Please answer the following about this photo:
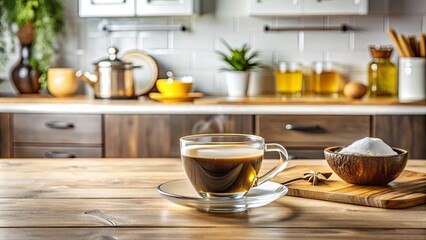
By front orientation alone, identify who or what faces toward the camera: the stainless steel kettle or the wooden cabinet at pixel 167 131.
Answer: the wooden cabinet

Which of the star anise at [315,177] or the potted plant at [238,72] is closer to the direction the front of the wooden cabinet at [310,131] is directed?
the star anise

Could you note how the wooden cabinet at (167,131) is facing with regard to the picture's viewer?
facing the viewer

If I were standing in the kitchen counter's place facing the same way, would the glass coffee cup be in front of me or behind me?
in front

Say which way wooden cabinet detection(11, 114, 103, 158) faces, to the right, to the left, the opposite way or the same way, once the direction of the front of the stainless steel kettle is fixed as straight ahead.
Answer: to the left

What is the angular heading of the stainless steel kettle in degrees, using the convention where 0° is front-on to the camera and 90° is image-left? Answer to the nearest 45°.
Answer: approximately 90°

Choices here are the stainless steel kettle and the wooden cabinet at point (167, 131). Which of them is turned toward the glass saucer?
the wooden cabinet

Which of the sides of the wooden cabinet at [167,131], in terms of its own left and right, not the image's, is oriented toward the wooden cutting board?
front

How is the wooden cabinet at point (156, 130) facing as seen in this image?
toward the camera

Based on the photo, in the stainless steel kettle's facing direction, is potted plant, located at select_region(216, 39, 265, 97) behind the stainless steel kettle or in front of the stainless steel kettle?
behind

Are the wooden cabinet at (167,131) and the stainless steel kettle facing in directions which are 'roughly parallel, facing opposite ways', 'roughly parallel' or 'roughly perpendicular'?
roughly perpendicular

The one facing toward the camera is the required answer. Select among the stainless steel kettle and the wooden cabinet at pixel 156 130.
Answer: the wooden cabinet

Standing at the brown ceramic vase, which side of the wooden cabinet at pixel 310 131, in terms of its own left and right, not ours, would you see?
right

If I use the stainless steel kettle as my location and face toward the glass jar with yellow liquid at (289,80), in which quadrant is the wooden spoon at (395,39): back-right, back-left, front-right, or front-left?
front-right
